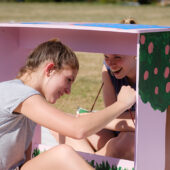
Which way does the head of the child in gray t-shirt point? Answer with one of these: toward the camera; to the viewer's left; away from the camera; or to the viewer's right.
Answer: to the viewer's right

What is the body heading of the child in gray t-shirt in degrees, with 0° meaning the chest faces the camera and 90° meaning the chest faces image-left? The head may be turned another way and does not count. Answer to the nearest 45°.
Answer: approximately 270°
